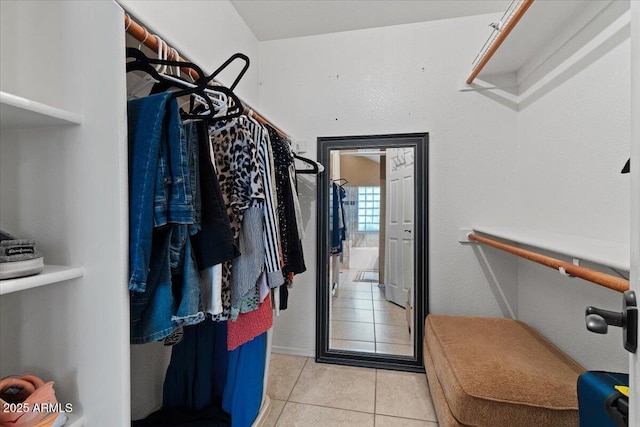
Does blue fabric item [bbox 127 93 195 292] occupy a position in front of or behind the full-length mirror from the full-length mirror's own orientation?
in front

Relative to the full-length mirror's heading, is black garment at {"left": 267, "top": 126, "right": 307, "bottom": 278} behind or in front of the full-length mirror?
in front

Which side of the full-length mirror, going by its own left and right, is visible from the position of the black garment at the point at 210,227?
front

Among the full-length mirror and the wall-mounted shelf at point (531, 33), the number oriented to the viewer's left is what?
1

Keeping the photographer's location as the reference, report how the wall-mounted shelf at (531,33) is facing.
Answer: facing to the left of the viewer

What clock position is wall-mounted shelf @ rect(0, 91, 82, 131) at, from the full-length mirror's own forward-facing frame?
The wall-mounted shelf is roughly at 1 o'clock from the full-length mirror.

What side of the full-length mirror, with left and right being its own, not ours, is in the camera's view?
front
